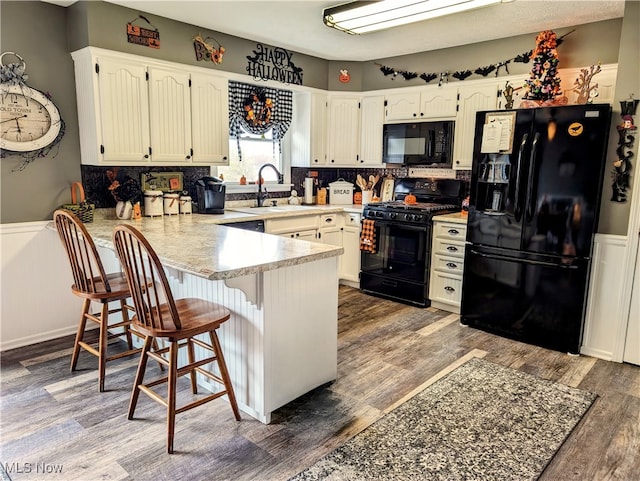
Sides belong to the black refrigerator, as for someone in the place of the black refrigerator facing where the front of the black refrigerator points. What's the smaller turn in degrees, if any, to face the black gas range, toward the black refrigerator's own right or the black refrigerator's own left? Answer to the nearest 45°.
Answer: approximately 90° to the black refrigerator's own right

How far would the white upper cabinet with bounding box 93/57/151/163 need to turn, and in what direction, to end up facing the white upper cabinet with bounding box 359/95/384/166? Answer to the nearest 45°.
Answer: approximately 45° to its left

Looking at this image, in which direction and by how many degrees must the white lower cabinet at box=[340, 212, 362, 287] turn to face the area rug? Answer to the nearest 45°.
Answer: approximately 45° to its left

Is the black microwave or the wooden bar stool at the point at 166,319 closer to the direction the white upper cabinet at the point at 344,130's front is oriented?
the wooden bar stool

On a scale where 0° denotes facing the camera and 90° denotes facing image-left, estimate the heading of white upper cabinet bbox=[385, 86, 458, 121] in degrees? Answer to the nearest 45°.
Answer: approximately 45°

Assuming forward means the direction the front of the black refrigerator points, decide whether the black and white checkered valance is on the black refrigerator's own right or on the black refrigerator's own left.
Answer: on the black refrigerator's own right

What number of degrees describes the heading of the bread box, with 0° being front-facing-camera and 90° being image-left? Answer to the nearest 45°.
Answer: approximately 0°

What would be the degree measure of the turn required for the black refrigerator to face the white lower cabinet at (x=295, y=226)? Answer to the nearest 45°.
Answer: approximately 45° to its right

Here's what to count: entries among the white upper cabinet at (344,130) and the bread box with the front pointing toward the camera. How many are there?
2
